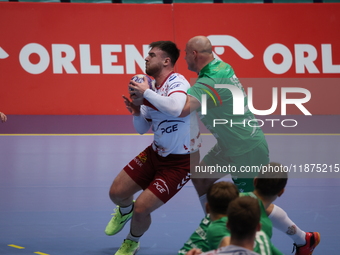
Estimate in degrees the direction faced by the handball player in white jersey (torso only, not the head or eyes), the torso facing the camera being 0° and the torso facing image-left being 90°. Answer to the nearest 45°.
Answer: approximately 45°

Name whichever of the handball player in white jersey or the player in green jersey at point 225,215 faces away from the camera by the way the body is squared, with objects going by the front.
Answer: the player in green jersey

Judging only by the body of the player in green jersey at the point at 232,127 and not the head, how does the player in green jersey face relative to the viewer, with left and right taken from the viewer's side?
facing away from the viewer and to the left of the viewer

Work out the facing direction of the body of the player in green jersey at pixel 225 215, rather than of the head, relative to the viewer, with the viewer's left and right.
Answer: facing away from the viewer

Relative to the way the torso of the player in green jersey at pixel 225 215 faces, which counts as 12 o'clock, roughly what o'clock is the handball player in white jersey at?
The handball player in white jersey is roughly at 11 o'clock from the player in green jersey.

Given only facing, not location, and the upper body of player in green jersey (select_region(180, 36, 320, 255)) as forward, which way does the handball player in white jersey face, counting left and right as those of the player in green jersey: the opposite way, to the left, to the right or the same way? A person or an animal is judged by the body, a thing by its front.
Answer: to the left

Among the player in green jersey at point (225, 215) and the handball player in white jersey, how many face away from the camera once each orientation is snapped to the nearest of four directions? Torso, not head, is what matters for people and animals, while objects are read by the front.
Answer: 1

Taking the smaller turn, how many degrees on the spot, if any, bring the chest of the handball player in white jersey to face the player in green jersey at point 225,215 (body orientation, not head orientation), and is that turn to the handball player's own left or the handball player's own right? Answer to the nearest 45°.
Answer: approximately 45° to the handball player's own left

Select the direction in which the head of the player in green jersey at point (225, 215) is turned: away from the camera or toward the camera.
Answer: away from the camera

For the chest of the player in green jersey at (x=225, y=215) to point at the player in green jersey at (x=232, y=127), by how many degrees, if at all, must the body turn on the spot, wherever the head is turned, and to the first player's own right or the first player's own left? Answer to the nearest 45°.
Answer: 0° — they already face them

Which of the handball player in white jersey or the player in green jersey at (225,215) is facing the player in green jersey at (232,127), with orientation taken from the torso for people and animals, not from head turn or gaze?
the player in green jersey at (225,215)

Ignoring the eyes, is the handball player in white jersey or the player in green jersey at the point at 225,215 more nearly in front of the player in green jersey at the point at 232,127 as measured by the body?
the handball player in white jersey
